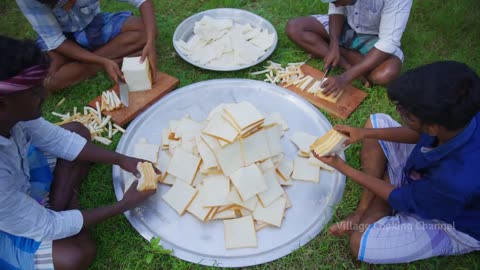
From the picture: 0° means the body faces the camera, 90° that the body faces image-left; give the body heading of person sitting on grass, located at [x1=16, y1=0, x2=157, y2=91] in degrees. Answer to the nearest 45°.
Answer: approximately 315°

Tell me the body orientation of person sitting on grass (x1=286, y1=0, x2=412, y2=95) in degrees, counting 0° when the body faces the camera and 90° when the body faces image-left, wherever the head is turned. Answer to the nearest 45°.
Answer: approximately 45°

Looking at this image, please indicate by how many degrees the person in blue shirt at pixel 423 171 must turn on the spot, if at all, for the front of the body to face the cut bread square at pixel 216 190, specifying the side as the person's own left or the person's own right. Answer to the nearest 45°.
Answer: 0° — they already face it

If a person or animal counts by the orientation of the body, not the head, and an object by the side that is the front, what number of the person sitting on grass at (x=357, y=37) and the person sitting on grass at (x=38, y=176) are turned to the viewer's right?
1

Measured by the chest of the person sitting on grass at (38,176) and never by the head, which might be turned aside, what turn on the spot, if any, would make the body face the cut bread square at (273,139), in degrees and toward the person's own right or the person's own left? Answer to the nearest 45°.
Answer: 0° — they already face it

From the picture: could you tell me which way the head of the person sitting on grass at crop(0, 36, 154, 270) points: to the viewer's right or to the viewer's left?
to the viewer's right

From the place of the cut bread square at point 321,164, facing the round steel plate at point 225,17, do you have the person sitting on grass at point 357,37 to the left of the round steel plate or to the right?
right

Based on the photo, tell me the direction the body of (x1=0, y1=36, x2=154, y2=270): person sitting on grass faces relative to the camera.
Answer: to the viewer's right

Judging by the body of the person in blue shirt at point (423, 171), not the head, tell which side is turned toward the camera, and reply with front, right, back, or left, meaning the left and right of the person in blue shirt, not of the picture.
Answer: left
